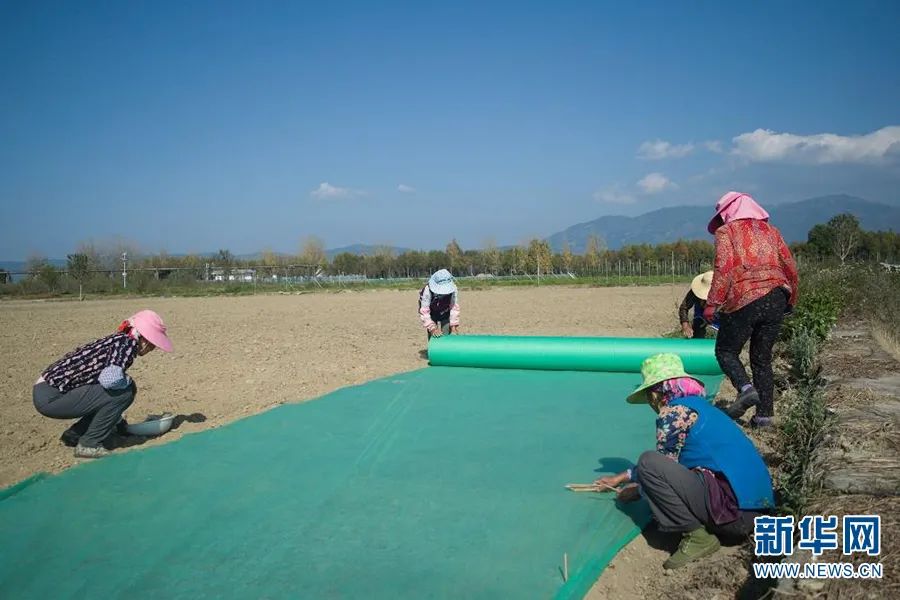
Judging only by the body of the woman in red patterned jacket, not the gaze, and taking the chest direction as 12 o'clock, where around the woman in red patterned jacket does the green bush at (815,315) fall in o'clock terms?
The green bush is roughly at 2 o'clock from the woman in red patterned jacket.

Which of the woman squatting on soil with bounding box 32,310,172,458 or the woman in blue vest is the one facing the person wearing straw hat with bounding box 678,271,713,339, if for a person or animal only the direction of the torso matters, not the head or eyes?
the woman squatting on soil

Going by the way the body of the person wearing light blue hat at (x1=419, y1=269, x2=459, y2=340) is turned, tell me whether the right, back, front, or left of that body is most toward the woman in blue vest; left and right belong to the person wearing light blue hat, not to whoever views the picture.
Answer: front

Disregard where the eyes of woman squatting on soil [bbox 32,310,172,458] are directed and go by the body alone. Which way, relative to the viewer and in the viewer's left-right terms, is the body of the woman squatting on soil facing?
facing to the right of the viewer

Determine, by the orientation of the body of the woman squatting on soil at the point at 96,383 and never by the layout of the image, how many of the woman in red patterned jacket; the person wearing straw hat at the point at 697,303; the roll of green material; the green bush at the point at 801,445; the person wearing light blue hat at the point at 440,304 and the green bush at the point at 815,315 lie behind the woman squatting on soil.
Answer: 0

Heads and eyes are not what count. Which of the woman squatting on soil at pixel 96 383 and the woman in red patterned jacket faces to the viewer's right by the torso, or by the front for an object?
the woman squatting on soil

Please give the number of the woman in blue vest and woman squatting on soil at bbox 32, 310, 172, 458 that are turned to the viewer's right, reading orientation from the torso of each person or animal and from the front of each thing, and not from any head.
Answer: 1

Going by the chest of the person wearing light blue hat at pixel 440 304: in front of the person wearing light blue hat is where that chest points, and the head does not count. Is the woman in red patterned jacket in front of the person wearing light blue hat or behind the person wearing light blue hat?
in front

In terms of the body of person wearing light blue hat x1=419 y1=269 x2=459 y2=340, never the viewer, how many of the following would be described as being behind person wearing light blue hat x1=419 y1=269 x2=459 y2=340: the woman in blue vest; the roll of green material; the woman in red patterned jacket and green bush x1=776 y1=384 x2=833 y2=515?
0

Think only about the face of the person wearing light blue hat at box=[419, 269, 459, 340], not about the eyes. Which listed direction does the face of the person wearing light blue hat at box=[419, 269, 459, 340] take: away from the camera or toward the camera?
toward the camera

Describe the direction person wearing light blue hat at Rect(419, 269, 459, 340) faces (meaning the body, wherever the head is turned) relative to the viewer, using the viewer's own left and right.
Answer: facing the viewer

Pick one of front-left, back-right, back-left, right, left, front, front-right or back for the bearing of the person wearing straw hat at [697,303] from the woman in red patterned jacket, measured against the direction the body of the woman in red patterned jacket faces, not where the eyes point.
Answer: front-right

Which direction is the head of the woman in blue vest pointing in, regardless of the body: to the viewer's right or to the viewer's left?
to the viewer's left

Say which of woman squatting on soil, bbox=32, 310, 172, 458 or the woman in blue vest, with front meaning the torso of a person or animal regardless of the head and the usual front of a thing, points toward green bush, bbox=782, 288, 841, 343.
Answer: the woman squatting on soil

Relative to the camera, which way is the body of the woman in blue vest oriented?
to the viewer's left

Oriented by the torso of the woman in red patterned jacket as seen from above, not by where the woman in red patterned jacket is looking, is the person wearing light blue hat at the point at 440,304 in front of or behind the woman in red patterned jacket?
in front
